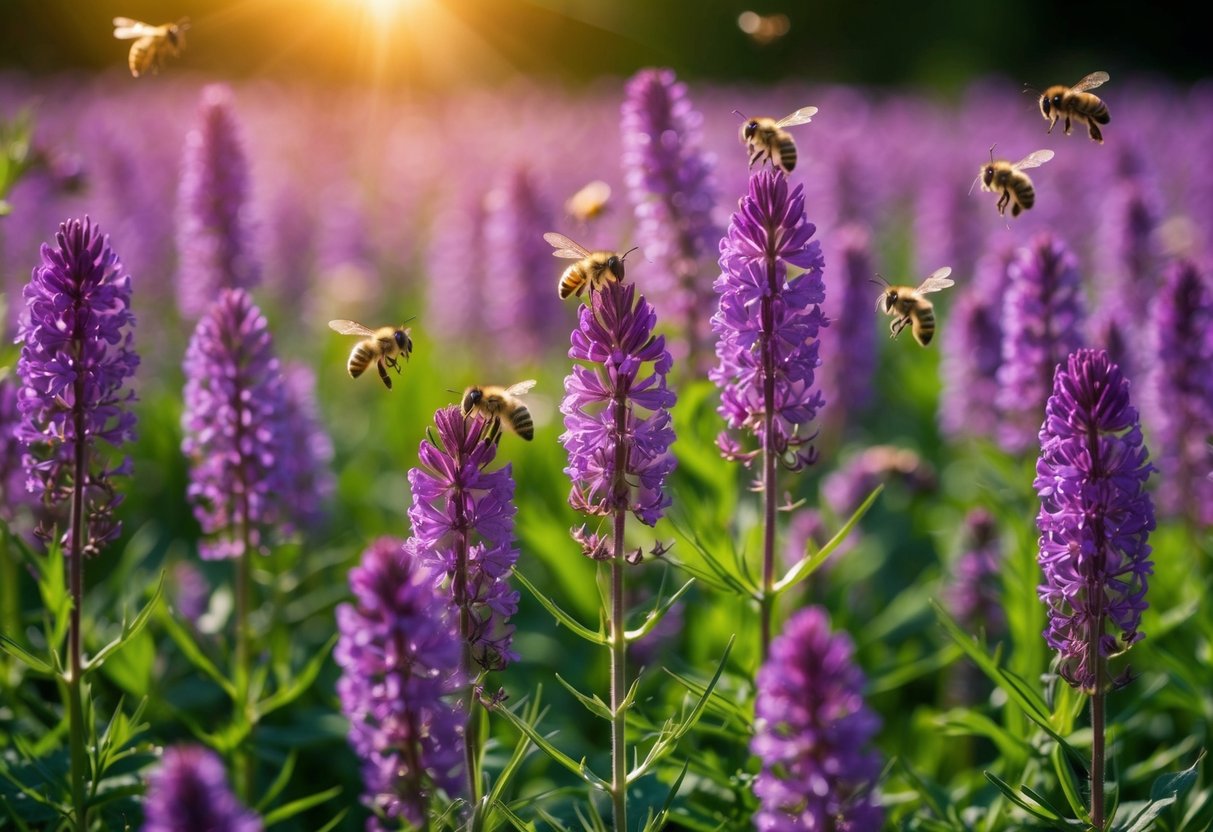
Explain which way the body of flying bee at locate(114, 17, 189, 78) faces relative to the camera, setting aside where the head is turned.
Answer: to the viewer's right

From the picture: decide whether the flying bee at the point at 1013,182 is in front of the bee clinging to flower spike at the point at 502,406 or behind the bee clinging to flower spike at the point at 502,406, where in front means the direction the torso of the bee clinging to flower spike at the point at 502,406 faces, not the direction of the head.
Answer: behind

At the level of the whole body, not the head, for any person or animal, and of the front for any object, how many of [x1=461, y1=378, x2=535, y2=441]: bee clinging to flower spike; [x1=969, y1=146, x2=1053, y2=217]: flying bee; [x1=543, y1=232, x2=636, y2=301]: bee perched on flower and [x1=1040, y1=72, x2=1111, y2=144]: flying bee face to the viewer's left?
3

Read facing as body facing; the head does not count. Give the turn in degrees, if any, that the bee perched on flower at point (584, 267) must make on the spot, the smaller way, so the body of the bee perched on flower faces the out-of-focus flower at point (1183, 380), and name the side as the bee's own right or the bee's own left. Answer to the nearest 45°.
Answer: approximately 45° to the bee's own left

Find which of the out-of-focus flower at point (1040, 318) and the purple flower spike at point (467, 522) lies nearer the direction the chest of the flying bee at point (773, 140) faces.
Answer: the purple flower spike

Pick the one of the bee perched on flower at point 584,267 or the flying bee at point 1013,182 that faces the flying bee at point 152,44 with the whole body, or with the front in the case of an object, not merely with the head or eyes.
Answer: the flying bee at point 1013,182

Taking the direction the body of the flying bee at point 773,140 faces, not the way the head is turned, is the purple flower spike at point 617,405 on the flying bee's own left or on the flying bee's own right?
on the flying bee's own left

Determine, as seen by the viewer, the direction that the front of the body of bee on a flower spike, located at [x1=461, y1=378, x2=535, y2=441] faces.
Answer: to the viewer's left

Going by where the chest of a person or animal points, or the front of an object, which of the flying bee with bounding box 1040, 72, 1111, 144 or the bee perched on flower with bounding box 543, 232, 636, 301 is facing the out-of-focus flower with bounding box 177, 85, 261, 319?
the flying bee with bounding box 1040, 72, 1111, 144

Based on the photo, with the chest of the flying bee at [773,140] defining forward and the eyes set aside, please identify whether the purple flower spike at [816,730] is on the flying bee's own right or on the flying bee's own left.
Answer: on the flying bee's own left

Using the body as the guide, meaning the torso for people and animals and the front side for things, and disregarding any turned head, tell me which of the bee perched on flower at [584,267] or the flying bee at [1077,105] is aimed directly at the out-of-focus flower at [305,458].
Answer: the flying bee at [1077,105]
